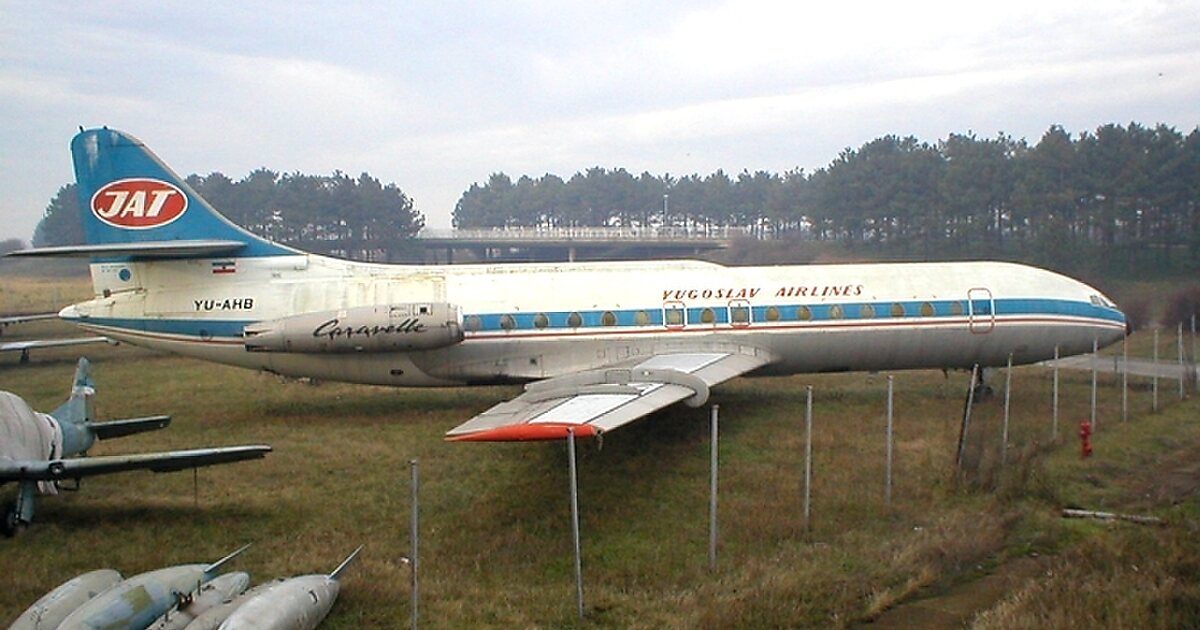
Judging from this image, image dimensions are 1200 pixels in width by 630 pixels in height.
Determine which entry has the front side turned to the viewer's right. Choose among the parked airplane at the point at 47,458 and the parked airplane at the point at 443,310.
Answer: the parked airplane at the point at 443,310

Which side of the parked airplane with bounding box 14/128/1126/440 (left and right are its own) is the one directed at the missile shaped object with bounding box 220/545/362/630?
right

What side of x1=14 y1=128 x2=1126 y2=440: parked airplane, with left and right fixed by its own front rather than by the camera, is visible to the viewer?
right

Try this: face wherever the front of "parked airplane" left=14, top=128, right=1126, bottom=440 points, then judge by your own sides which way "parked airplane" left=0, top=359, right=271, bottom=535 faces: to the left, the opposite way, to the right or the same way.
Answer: to the right

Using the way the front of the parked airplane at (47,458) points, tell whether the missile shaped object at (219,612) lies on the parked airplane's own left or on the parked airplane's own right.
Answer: on the parked airplane's own left

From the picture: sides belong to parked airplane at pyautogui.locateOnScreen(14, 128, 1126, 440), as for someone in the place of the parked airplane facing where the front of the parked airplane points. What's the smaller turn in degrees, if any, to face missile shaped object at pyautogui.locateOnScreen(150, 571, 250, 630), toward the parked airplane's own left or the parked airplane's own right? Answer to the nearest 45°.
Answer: approximately 90° to the parked airplane's own right

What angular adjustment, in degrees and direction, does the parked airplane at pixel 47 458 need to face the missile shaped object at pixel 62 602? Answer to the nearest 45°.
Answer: approximately 45° to its left

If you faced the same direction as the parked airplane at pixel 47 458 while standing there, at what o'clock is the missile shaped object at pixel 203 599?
The missile shaped object is roughly at 10 o'clock from the parked airplane.

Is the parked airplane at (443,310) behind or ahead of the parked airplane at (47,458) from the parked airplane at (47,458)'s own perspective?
behind

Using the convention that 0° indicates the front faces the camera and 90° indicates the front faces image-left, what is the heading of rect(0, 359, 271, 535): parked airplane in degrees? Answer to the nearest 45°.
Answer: approximately 45°

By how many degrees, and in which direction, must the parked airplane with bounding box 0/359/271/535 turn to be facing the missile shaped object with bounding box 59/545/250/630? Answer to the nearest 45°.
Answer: approximately 45° to its left

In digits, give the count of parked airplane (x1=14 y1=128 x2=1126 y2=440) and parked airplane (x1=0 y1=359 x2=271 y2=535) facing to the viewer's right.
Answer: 1
